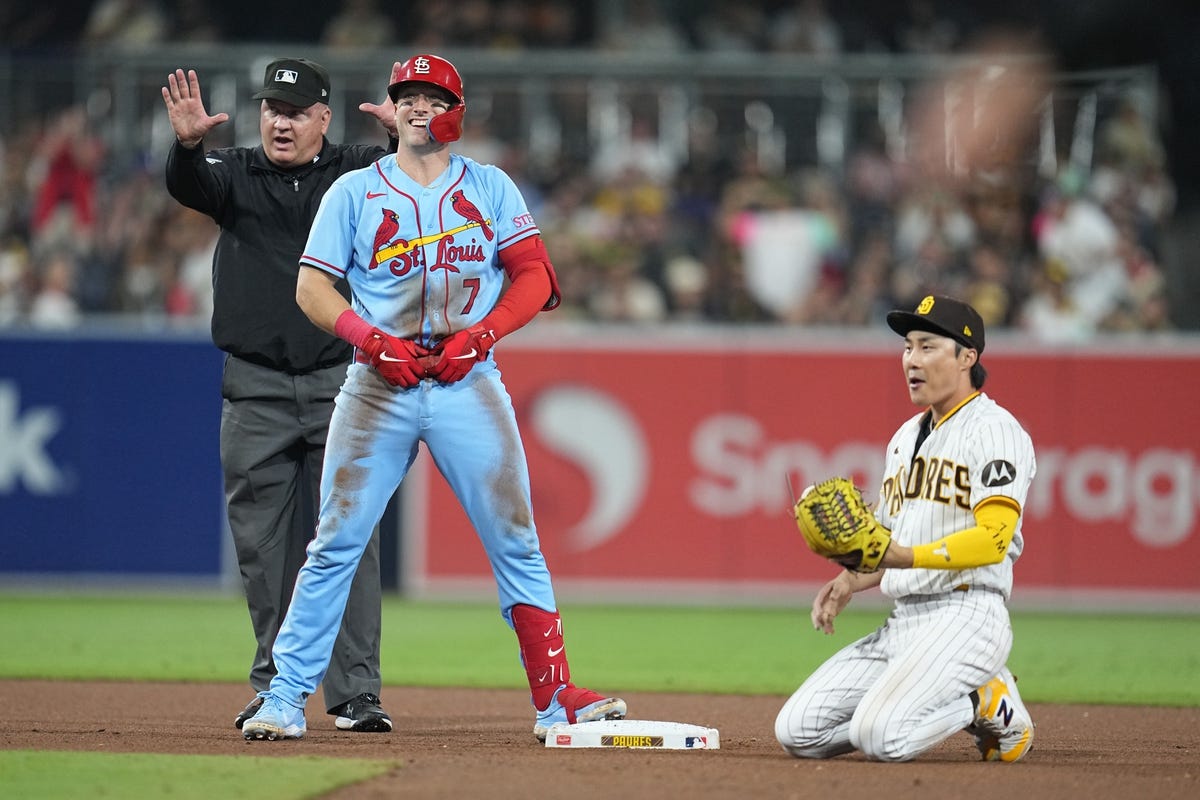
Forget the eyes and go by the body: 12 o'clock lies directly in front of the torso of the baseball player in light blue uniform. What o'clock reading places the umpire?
The umpire is roughly at 5 o'clock from the baseball player in light blue uniform.

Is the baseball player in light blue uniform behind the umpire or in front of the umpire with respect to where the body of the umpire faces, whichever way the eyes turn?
in front

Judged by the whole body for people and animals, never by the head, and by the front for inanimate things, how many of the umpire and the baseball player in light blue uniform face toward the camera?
2

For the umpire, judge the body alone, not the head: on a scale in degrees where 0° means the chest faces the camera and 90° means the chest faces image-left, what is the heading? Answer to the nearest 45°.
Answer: approximately 0°

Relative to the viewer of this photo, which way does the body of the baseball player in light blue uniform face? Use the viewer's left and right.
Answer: facing the viewer
